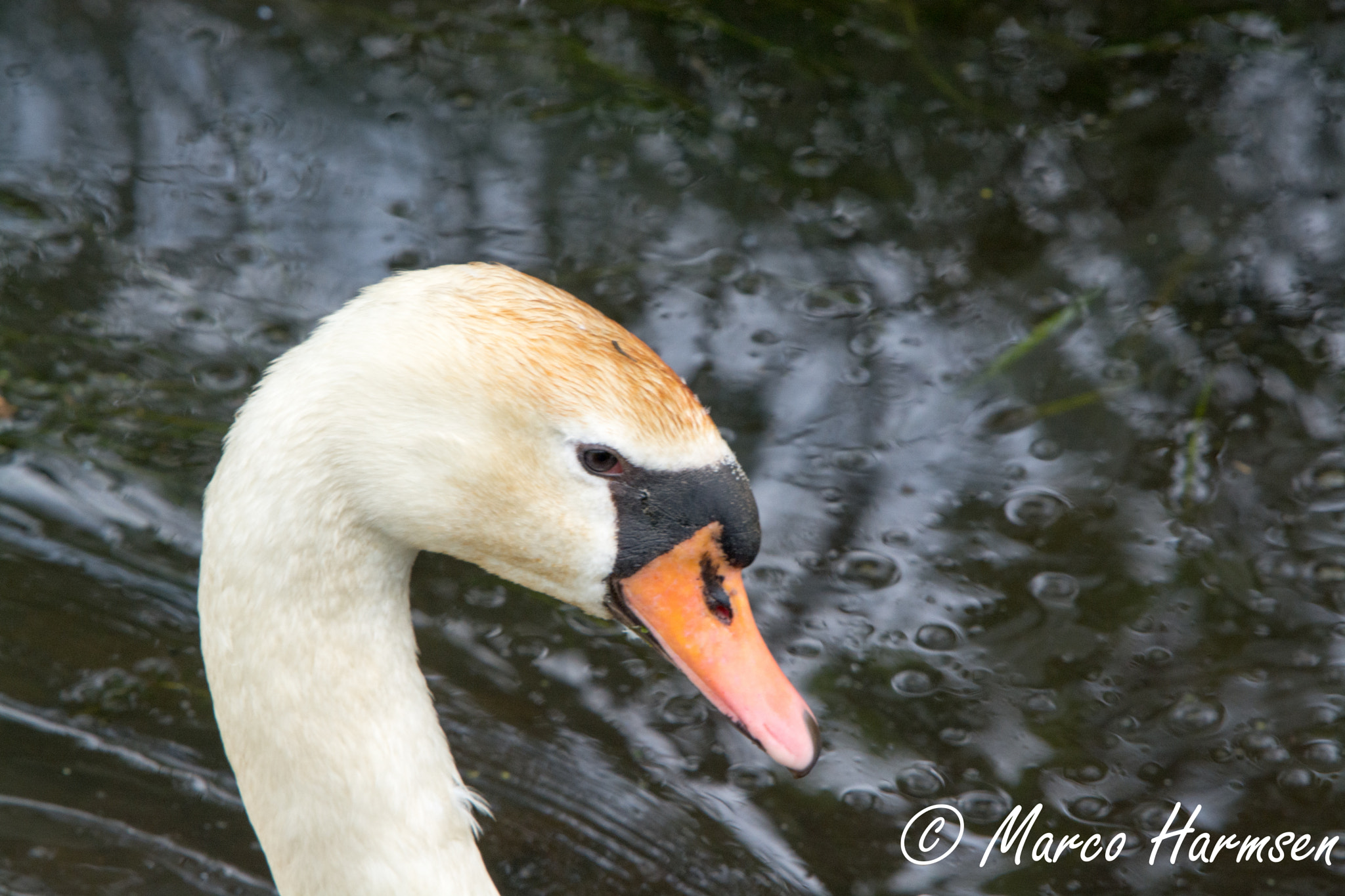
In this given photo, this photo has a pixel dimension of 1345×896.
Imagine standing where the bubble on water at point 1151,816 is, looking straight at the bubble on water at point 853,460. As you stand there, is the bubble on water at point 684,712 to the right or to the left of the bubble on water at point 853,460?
left

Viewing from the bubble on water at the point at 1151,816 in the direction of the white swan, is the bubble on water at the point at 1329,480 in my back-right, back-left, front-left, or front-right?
back-right
